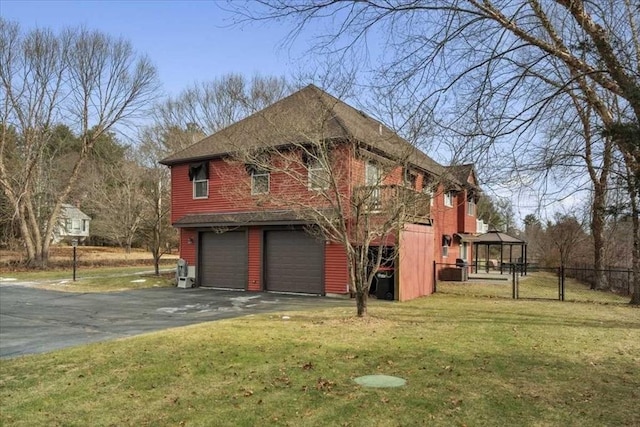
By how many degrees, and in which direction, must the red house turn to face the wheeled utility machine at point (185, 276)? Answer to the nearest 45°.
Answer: approximately 90° to its right

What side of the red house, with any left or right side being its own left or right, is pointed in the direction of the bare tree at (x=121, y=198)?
right

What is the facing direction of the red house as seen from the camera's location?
facing the viewer and to the left of the viewer

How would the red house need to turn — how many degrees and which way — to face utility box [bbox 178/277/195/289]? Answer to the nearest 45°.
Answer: approximately 90° to its right
